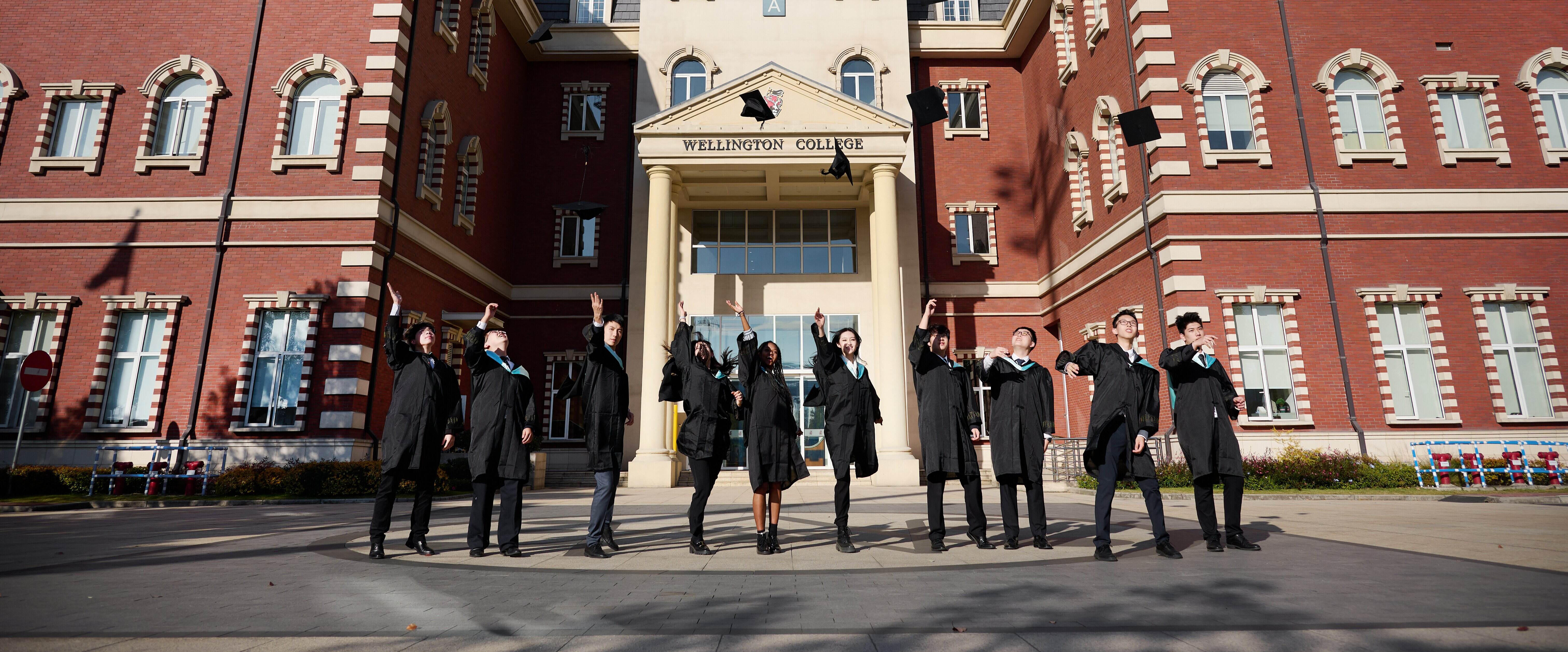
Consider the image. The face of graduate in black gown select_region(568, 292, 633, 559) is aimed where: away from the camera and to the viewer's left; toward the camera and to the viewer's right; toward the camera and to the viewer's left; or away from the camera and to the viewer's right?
toward the camera and to the viewer's right

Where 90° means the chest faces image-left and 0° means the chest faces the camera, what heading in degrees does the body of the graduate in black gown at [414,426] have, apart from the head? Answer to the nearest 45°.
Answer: approximately 315°

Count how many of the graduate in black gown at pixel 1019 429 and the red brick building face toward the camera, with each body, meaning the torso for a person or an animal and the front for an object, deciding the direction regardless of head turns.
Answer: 2

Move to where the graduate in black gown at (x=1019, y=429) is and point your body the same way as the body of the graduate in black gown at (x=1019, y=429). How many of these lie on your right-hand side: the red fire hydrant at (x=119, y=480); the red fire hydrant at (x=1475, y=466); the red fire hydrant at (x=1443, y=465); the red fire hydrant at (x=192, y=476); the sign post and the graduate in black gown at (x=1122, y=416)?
3

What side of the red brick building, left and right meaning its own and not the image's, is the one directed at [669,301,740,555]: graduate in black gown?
front

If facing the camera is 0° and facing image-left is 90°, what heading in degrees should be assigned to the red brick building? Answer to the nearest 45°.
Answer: approximately 0°

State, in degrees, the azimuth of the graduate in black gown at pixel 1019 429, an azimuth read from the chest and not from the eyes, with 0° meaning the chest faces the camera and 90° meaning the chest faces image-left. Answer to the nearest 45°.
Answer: approximately 0°
